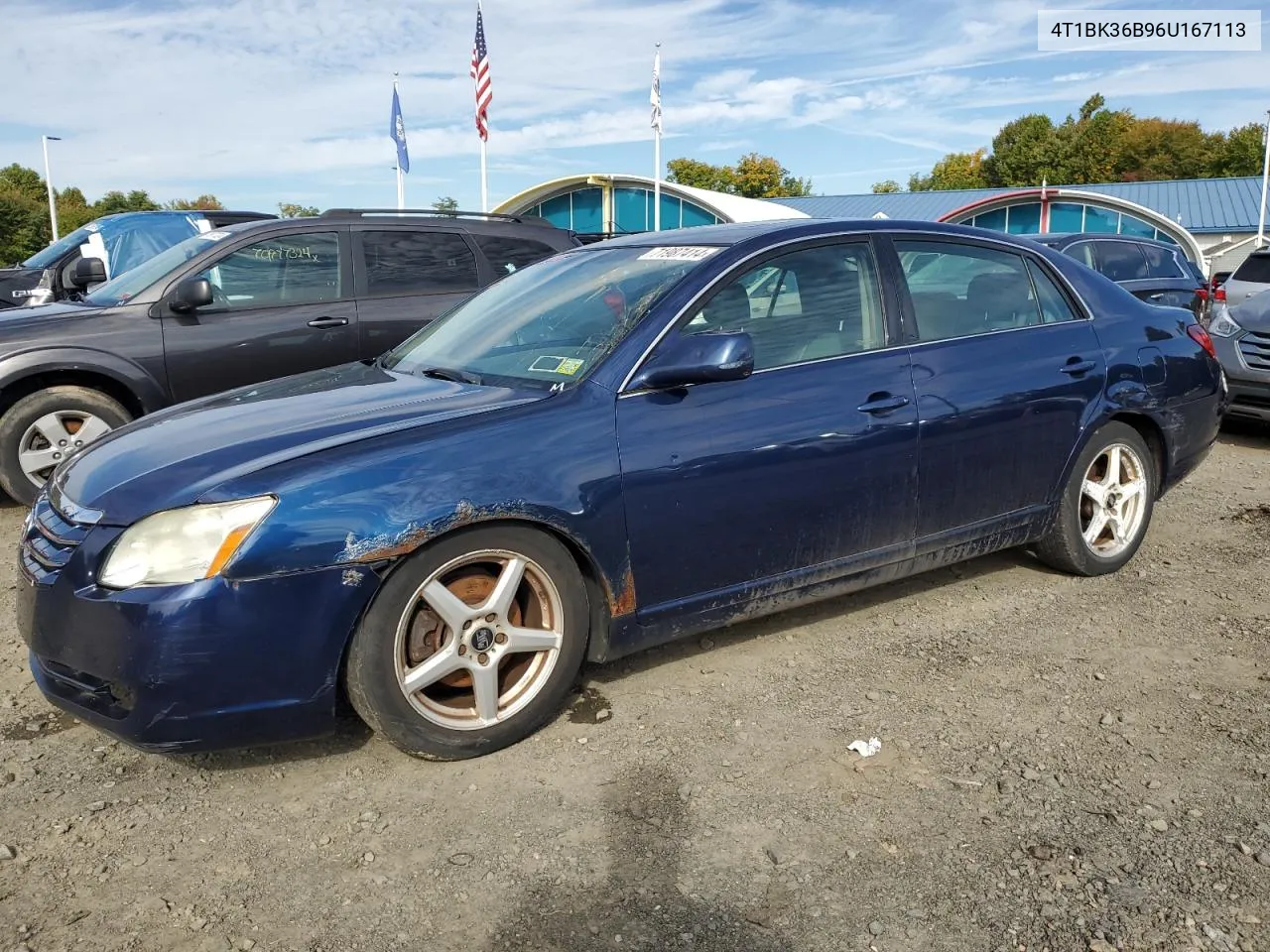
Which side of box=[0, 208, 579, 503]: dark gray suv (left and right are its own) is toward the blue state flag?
right

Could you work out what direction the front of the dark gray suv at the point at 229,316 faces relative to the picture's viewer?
facing to the left of the viewer

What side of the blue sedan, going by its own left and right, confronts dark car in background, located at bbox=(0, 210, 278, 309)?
right

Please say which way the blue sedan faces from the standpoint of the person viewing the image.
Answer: facing the viewer and to the left of the viewer

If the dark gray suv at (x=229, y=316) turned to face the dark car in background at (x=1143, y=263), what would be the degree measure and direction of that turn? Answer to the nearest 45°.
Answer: approximately 180°

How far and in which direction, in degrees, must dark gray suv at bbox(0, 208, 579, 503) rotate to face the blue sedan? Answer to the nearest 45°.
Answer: approximately 90° to its left

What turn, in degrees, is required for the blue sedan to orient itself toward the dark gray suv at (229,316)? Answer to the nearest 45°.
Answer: approximately 90° to its right

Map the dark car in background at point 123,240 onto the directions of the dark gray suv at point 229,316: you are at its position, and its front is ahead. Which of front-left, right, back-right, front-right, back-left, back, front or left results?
right

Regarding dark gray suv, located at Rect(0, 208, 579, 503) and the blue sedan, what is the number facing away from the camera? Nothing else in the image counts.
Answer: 0
